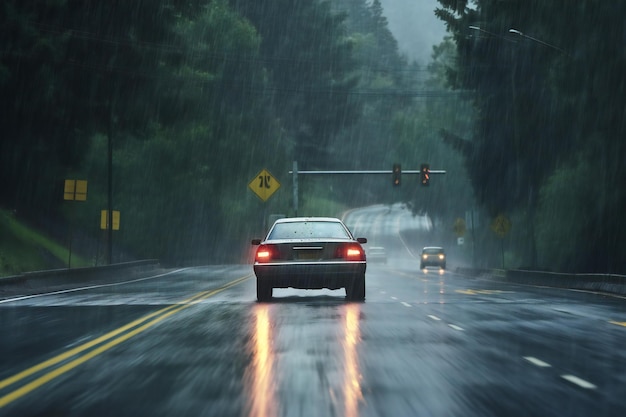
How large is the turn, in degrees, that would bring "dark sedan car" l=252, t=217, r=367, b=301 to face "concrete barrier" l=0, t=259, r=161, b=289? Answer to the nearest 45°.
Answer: approximately 45° to its left

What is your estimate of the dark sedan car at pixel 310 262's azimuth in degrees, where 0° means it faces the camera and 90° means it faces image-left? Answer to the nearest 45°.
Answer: approximately 180°

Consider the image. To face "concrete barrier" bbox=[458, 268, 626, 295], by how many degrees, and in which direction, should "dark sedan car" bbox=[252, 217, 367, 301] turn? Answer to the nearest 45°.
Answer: approximately 45° to its right

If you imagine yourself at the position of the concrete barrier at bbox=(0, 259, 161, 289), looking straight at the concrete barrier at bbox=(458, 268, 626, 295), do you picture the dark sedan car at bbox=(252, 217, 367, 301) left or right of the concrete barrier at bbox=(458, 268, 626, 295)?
right
